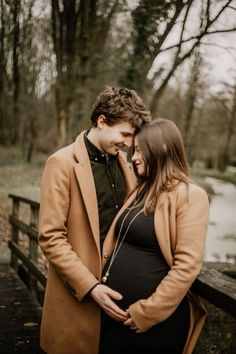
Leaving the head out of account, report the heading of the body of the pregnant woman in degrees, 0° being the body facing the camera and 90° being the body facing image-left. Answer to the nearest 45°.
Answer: approximately 45°

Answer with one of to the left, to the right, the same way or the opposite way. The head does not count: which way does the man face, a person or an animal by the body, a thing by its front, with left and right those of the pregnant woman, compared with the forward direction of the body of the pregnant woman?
to the left

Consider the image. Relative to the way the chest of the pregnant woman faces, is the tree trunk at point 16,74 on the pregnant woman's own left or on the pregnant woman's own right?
on the pregnant woman's own right

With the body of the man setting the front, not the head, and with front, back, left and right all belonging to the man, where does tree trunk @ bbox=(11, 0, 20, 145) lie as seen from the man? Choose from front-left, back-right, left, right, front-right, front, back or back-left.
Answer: back-left

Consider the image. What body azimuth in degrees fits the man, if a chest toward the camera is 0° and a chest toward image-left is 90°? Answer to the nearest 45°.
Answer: approximately 315°
